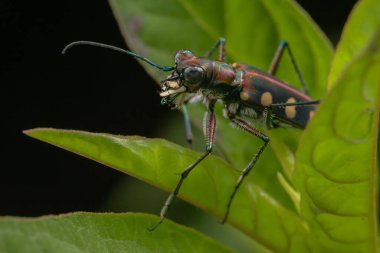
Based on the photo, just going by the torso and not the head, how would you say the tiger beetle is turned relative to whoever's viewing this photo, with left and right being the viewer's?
facing to the left of the viewer
